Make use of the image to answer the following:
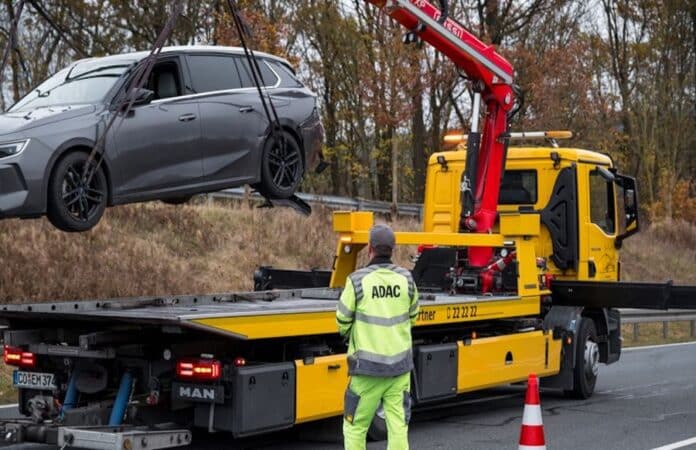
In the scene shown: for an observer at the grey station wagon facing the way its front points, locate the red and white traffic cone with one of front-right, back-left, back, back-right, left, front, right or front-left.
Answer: left

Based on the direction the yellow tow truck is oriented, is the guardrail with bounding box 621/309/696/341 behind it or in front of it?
in front

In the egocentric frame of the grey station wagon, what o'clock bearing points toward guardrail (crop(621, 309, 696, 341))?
The guardrail is roughly at 6 o'clock from the grey station wagon.

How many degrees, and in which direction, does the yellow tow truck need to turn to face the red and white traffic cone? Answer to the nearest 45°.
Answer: approximately 135° to its right

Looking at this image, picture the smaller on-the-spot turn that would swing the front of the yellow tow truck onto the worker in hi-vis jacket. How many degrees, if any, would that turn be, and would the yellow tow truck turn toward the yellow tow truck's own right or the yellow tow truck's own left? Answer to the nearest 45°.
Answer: approximately 135° to the yellow tow truck's own right

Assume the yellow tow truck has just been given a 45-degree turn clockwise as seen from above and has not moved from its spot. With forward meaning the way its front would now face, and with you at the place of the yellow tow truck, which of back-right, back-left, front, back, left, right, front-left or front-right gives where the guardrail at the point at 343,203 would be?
left

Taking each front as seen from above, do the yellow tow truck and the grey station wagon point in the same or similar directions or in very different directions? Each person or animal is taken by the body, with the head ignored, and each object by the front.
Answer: very different directions

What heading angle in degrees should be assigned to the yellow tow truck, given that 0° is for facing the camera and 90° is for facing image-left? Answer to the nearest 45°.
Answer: approximately 225°

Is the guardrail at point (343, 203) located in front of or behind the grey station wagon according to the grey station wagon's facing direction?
behind

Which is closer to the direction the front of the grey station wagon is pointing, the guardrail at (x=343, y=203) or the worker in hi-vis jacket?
the worker in hi-vis jacket

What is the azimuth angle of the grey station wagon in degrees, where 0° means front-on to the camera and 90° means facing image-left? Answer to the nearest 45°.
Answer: approximately 45°
